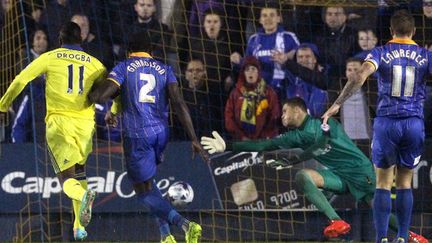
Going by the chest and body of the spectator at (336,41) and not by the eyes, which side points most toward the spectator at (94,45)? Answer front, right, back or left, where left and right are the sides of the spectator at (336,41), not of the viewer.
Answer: right

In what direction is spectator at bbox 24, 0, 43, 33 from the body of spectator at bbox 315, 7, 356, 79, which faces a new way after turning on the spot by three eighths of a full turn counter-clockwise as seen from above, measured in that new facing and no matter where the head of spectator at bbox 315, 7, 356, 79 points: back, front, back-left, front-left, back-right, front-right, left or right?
back-left

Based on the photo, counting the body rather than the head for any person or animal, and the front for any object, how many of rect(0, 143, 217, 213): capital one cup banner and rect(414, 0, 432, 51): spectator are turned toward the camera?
2

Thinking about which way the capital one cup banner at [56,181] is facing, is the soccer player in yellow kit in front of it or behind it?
in front

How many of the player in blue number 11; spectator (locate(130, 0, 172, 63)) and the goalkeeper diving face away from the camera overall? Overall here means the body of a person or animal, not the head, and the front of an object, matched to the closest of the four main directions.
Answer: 1

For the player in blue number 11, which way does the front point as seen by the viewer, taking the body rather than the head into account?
away from the camera
